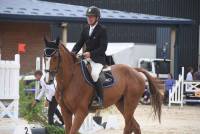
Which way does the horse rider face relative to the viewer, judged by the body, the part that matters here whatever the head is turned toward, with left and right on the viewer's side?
facing the viewer and to the left of the viewer

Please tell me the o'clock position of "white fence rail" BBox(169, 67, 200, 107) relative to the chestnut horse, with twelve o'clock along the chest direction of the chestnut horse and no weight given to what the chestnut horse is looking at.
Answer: The white fence rail is roughly at 5 o'clock from the chestnut horse.

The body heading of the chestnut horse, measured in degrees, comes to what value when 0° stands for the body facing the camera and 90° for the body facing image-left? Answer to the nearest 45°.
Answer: approximately 45°

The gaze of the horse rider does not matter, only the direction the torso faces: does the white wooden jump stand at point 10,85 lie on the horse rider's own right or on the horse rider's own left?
on the horse rider's own right

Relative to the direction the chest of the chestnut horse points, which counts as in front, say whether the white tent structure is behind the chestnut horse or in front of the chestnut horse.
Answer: behind

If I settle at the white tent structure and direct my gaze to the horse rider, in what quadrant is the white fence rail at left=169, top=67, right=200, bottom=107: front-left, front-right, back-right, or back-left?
front-left

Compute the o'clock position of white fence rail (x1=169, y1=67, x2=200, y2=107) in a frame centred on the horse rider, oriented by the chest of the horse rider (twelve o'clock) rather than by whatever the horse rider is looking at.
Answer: The white fence rail is roughly at 5 o'clock from the horse rider.
